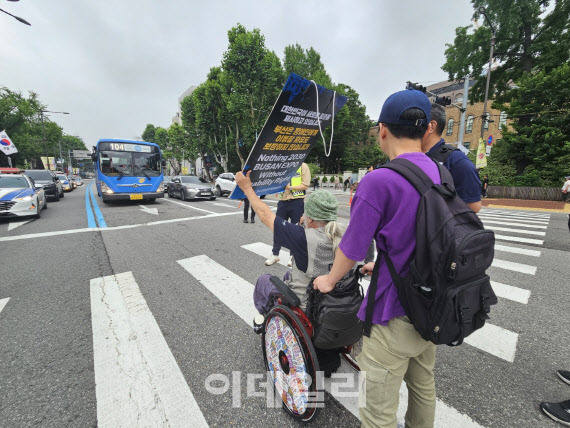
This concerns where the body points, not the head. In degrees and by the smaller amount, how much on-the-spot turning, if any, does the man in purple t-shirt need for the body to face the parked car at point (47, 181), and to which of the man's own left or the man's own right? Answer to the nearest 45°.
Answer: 0° — they already face it

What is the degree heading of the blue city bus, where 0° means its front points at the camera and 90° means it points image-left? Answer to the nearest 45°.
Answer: approximately 0°

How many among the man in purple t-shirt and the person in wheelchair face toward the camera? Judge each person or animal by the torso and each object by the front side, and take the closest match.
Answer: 0

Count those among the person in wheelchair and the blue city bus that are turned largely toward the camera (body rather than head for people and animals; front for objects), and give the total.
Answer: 1

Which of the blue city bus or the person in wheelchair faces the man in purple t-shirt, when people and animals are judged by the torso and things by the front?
the blue city bus

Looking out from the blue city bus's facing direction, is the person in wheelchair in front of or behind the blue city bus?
in front

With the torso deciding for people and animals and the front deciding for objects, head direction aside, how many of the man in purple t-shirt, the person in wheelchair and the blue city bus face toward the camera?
1

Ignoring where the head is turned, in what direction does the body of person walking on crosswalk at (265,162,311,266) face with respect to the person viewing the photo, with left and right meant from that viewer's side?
facing the viewer and to the left of the viewer

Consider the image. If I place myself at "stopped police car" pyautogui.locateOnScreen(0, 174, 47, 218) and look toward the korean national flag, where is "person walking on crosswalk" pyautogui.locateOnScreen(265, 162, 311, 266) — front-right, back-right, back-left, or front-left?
back-right

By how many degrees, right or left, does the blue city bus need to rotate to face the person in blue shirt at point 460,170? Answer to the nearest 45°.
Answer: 0° — it already faces them

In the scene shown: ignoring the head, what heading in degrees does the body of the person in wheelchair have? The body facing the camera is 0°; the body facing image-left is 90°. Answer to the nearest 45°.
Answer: approximately 135°

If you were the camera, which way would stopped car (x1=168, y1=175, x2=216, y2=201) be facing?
facing the viewer and to the right of the viewer

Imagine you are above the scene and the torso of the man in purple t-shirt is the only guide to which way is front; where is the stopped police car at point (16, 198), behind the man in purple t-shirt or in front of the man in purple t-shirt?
in front

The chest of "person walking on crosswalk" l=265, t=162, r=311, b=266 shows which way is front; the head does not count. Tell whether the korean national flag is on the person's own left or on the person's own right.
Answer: on the person's own right
